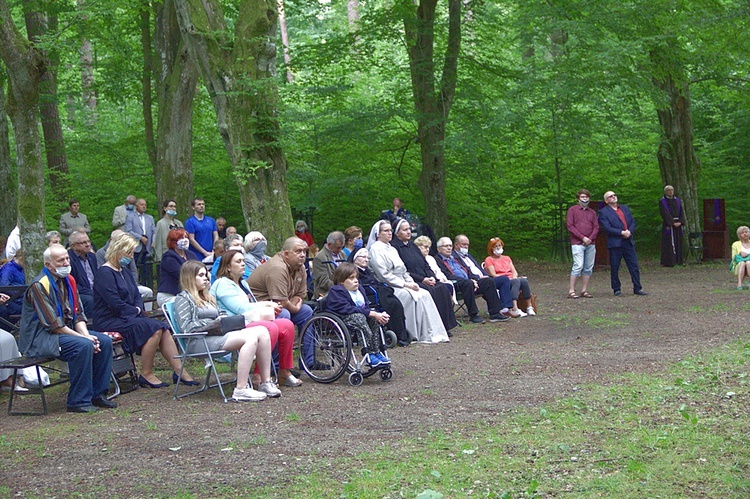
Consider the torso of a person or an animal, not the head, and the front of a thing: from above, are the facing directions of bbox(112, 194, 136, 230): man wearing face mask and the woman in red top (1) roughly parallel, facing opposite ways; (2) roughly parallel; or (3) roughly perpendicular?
roughly parallel

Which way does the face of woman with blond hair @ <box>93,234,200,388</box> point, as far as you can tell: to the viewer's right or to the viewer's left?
to the viewer's right

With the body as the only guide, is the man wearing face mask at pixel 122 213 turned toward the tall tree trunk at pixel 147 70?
no

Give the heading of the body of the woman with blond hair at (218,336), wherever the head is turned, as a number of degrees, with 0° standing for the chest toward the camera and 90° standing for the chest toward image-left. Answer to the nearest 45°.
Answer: approximately 270°

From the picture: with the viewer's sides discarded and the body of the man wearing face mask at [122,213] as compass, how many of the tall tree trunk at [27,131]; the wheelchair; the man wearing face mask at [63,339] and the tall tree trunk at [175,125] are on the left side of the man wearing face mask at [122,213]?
1

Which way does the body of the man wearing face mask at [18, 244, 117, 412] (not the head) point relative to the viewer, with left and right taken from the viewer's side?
facing the viewer and to the right of the viewer

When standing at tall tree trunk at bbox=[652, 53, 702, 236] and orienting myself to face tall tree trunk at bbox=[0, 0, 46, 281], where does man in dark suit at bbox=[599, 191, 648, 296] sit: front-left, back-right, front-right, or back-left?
front-left

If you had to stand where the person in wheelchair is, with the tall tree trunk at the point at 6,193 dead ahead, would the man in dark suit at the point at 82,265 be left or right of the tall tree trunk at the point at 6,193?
left

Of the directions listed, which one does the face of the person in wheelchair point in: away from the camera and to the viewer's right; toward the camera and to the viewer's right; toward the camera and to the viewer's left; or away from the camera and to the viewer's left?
toward the camera and to the viewer's right

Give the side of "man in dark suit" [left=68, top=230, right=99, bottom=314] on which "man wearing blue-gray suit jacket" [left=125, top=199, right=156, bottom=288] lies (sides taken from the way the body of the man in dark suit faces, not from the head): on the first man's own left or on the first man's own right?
on the first man's own left

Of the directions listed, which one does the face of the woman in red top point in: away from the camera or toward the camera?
toward the camera

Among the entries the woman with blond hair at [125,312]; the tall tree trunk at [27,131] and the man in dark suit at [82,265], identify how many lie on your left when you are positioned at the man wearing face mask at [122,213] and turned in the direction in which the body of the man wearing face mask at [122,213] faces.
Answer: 0

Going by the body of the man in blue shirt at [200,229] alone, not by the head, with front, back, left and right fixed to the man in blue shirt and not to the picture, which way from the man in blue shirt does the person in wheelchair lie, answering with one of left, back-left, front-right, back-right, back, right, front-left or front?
front-right

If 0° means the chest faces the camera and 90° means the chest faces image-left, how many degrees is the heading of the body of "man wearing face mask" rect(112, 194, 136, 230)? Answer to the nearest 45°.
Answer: approximately 315°

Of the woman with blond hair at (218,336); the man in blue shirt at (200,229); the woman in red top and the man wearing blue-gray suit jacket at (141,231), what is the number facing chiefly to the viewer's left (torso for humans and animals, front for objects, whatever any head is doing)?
0

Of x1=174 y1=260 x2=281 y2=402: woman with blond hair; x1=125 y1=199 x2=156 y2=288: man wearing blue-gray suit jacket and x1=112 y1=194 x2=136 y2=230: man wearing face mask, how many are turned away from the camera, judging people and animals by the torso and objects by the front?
0

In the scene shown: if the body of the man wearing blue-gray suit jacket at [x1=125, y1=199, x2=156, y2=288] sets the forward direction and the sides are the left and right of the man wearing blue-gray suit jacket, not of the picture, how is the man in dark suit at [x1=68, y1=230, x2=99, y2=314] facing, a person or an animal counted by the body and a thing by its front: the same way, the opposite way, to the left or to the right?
the same way
